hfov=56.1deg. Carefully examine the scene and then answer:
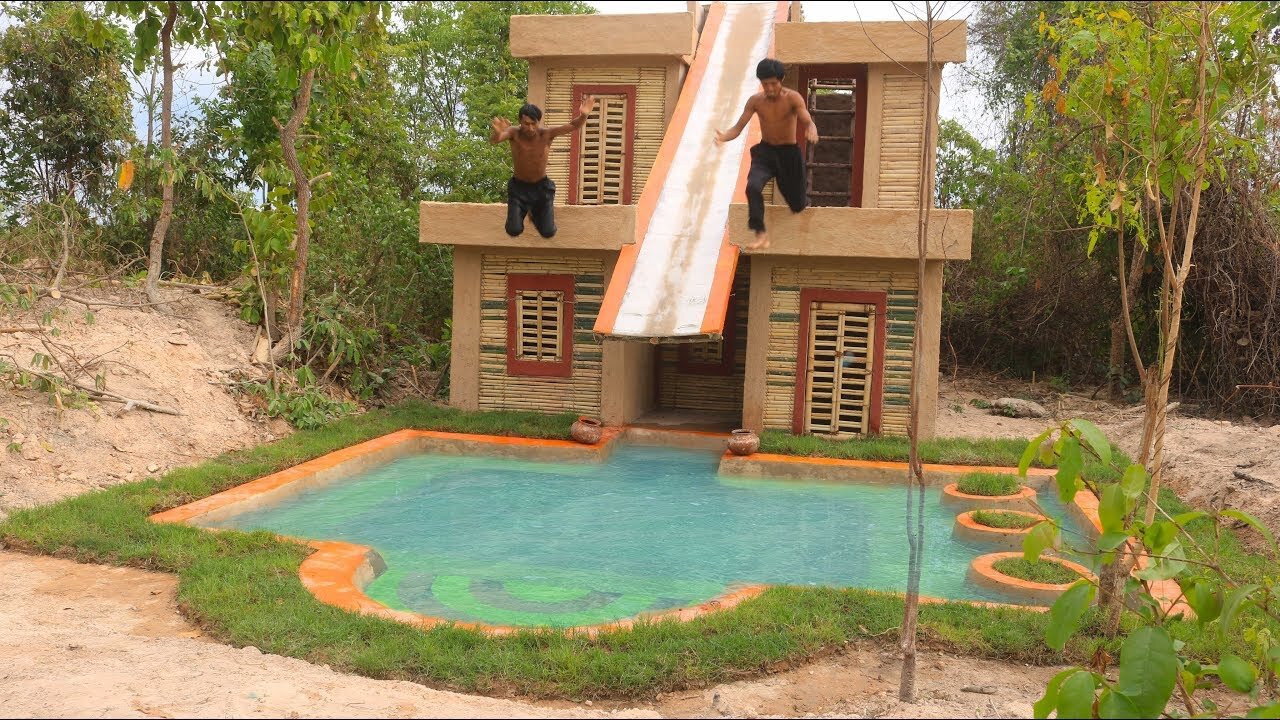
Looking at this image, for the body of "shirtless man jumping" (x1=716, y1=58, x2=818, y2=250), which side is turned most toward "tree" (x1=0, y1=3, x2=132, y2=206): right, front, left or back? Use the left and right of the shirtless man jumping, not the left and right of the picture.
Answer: right

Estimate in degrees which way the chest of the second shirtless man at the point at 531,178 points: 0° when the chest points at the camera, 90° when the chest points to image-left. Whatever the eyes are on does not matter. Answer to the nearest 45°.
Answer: approximately 0°

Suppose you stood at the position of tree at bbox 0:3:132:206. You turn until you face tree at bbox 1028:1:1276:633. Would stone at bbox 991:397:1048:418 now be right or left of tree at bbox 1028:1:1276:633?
left

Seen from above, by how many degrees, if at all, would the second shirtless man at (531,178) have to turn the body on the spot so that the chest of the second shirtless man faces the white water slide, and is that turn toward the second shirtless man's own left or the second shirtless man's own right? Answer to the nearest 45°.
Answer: approximately 90° to the second shirtless man's own left

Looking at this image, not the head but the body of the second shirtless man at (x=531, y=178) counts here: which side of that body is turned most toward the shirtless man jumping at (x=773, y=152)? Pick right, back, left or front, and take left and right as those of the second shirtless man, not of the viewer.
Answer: left

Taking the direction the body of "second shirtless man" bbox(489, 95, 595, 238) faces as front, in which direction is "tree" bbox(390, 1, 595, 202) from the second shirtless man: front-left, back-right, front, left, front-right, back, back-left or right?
back
